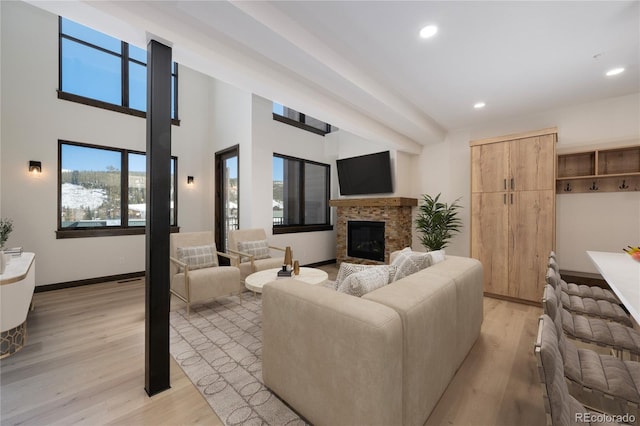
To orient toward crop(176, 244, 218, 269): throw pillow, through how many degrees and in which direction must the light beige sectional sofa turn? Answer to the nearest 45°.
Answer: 0° — it already faces it

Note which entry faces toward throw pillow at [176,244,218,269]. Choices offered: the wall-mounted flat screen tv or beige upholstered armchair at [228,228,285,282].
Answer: the wall-mounted flat screen tv

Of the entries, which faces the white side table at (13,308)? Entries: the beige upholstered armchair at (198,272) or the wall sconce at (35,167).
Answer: the wall sconce

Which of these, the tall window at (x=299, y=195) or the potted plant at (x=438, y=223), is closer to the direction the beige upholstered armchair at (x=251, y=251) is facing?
the potted plant

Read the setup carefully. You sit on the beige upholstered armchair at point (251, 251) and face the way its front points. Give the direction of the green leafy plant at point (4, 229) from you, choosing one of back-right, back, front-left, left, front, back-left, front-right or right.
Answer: back-right

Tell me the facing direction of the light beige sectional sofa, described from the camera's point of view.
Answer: facing away from the viewer and to the left of the viewer

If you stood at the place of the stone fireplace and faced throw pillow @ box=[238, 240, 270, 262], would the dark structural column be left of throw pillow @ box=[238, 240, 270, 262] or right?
left

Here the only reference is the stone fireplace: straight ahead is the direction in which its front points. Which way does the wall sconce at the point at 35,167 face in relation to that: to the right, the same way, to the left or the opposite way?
to the left

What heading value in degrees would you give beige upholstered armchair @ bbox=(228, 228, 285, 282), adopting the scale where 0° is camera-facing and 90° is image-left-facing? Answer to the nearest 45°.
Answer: approximately 315°
